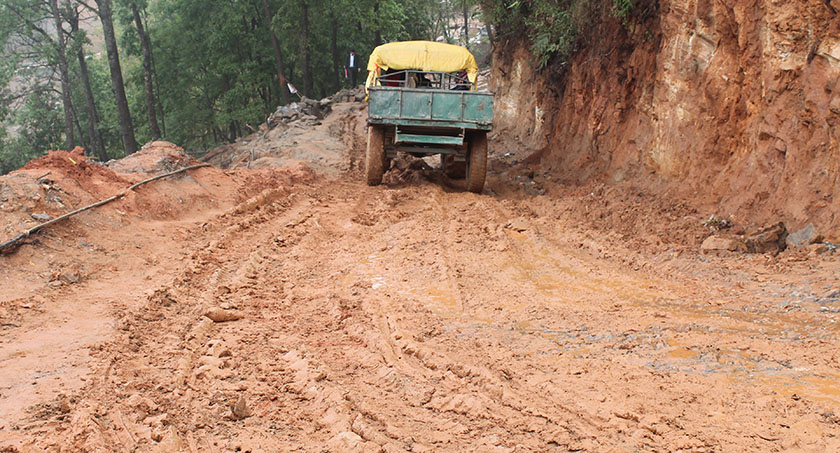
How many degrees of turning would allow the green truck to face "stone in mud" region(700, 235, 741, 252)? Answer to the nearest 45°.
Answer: approximately 135° to its right

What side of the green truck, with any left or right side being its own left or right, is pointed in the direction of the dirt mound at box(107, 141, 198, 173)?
left

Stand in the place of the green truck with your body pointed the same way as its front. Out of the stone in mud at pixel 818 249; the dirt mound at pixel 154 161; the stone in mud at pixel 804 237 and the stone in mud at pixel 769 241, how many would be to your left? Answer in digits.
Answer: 1

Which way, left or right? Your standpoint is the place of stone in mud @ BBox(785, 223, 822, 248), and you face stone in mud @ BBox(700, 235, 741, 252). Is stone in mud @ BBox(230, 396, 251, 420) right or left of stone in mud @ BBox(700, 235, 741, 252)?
left

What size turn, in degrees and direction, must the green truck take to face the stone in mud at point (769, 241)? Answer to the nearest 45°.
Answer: approximately 135° to its right

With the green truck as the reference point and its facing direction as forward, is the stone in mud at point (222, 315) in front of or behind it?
behind

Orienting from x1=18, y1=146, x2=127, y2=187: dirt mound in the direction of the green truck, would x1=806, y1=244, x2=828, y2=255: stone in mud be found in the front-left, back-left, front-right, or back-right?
front-right

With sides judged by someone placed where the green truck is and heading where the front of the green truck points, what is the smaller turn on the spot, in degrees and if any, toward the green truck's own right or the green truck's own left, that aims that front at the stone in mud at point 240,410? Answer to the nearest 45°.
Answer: approximately 180°

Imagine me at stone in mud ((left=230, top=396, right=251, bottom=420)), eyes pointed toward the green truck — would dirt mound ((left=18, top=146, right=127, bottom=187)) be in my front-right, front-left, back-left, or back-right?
front-left

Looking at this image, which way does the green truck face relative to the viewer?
away from the camera

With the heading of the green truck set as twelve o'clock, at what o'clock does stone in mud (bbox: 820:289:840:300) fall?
The stone in mud is roughly at 5 o'clock from the green truck.

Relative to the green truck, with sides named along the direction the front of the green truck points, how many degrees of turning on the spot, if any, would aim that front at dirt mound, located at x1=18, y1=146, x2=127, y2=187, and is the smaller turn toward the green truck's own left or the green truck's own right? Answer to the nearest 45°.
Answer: approximately 135° to the green truck's own left

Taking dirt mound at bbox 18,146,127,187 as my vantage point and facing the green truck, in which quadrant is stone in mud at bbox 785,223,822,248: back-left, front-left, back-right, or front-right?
front-right

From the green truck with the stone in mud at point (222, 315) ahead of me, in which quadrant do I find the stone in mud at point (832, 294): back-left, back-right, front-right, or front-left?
front-left

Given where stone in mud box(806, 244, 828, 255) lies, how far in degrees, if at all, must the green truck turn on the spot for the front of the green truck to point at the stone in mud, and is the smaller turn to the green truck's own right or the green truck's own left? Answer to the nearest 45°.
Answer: approximately 135° to the green truck's own right

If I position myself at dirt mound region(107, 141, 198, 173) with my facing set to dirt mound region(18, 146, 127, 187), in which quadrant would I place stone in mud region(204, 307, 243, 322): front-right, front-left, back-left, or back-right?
front-left
